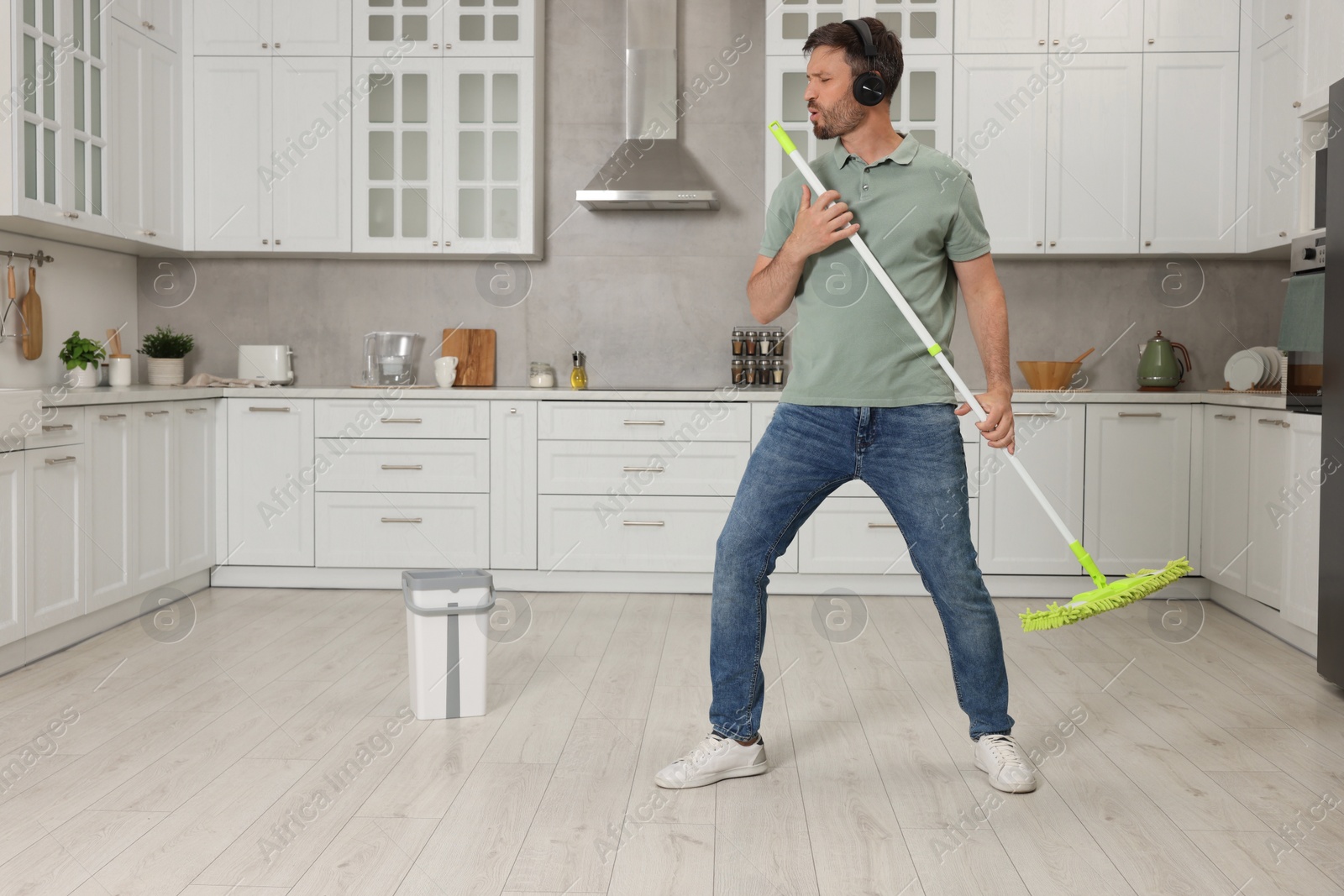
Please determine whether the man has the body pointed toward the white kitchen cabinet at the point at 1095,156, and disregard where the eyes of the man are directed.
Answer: no

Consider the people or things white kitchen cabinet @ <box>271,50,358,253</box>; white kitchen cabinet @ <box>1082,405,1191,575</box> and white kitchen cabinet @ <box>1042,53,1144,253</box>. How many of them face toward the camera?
3

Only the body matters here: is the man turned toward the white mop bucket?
no

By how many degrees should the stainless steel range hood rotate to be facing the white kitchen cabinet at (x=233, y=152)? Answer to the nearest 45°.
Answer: approximately 90° to its right

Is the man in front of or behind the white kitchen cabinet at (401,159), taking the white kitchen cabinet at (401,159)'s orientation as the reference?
in front

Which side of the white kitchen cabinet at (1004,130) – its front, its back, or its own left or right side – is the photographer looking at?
front

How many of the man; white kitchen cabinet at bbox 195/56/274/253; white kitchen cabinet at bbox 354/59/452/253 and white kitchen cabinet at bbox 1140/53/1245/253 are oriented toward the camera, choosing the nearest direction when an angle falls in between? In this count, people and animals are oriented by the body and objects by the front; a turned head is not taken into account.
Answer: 4

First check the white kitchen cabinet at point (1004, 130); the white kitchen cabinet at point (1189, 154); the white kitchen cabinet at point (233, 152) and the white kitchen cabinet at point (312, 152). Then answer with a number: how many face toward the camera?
4

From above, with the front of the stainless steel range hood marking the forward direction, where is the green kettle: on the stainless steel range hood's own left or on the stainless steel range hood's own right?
on the stainless steel range hood's own left

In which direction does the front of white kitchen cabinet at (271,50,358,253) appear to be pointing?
toward the camera

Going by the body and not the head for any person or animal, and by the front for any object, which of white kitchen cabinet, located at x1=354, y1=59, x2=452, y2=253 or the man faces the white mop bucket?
the white kitchen cabinet

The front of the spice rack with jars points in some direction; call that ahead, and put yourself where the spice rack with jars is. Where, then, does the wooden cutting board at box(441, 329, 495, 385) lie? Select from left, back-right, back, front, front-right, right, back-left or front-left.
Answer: right

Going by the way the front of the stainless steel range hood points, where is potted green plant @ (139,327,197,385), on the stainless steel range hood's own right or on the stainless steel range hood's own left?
on the stainless steel range hood's own right

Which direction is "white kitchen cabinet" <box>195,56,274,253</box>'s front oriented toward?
toward the camera

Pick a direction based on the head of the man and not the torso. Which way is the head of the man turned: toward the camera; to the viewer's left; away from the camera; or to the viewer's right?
to the viewer's left
